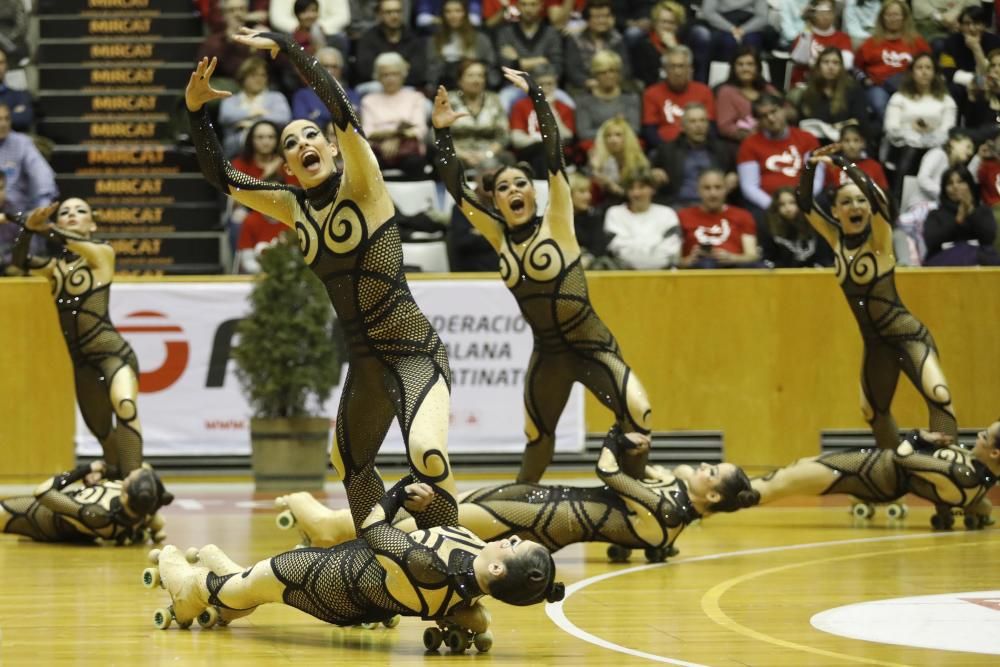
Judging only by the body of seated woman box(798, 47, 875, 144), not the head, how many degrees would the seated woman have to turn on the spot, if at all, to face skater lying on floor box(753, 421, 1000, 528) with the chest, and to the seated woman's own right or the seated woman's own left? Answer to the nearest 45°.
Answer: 0° — they already face them

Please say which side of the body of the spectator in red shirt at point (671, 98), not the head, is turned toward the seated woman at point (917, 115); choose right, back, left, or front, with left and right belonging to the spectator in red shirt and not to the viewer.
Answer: left

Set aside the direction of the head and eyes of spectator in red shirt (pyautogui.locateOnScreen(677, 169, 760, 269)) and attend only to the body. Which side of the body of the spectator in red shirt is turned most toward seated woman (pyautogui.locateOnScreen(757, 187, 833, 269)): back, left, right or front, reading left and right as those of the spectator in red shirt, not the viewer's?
left

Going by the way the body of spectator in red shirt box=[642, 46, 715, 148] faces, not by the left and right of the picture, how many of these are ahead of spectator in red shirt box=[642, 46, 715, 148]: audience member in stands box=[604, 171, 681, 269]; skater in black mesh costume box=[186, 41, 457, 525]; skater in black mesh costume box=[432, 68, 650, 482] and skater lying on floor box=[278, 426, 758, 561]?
4

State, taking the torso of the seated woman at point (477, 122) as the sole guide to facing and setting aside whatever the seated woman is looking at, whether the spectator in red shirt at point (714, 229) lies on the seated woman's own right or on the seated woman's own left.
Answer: on the seated woman's own left

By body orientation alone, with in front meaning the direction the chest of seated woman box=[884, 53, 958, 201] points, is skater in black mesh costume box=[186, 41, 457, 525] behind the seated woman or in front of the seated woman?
in front

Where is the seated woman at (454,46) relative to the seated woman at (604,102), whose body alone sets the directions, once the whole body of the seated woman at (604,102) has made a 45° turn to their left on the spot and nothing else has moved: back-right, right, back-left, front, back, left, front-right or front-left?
back-right

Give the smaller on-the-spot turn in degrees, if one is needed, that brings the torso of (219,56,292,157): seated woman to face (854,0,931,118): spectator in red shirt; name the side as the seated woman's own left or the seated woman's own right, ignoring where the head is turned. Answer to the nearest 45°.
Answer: approximately 90° to the seated woman's own left

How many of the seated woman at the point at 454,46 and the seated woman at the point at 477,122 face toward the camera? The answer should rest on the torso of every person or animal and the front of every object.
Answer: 2

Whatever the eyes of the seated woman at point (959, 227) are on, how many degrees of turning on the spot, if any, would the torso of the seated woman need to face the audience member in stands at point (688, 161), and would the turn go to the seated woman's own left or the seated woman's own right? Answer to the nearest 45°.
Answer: approximately 90° to the seated woman's own right
